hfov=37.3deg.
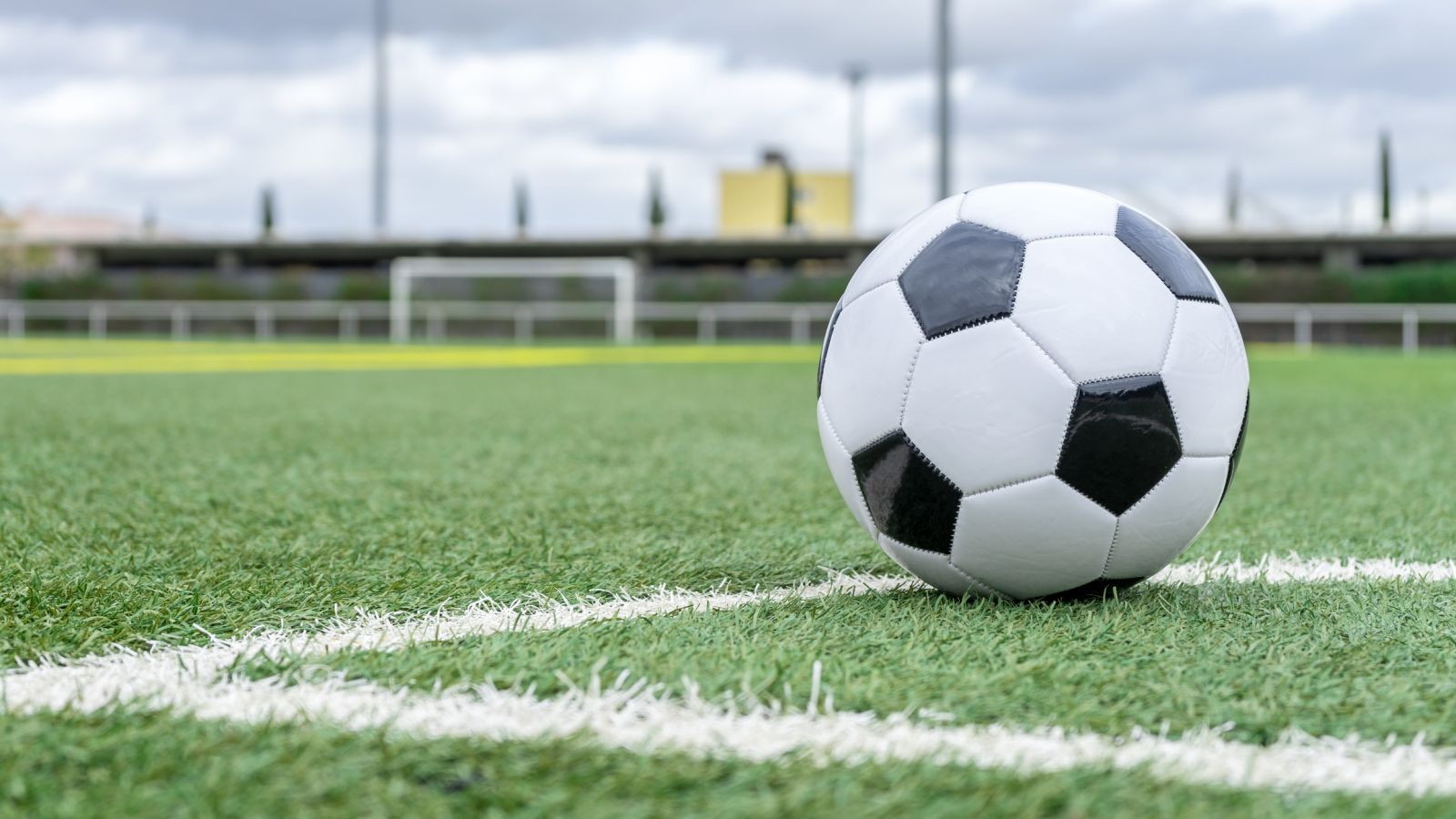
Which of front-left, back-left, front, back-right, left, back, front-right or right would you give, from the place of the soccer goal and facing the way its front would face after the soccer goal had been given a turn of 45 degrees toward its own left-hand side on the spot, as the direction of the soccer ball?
front-right

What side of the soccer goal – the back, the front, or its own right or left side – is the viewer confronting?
front
